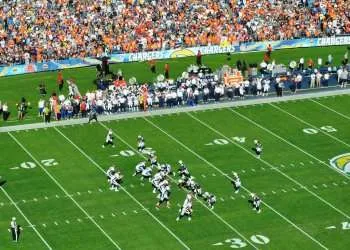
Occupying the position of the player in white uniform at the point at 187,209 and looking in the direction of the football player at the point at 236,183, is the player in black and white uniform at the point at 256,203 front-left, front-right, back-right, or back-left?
front-right

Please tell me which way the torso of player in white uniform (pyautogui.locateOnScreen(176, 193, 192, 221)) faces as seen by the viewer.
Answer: to the viewer's right

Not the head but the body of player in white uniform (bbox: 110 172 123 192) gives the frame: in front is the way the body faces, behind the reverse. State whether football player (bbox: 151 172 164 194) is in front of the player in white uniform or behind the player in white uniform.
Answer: in front

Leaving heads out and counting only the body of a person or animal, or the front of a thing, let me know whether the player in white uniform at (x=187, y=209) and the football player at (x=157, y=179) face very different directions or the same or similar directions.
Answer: same or similar directions

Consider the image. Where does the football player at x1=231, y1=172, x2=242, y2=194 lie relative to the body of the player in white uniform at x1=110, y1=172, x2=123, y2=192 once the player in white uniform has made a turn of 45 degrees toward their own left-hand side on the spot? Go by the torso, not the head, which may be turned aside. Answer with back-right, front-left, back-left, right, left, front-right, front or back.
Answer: front-right

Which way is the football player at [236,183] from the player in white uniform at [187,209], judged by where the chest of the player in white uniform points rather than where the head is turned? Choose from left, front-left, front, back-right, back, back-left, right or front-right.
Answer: front-left

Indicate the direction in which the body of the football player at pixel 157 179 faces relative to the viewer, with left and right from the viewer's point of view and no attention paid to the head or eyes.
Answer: facing to the right of the viewer

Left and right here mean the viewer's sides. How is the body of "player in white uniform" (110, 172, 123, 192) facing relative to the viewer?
facing to the right of the viewer

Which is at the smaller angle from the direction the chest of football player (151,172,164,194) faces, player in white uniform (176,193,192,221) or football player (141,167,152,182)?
the player in white uniform

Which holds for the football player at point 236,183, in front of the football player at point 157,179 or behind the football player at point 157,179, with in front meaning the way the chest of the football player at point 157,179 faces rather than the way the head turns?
in front
